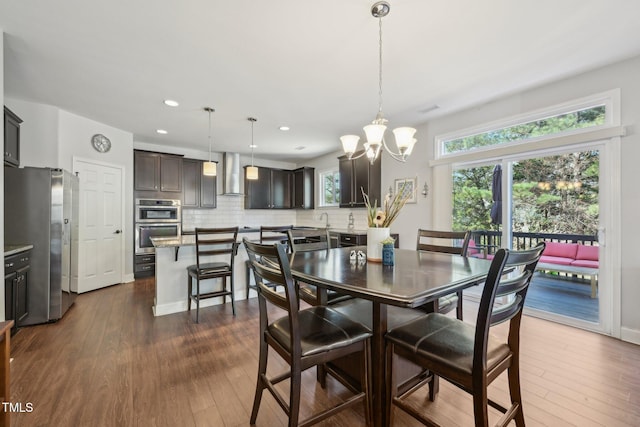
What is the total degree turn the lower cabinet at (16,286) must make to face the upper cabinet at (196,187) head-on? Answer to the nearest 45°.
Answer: approximately 90° to its left

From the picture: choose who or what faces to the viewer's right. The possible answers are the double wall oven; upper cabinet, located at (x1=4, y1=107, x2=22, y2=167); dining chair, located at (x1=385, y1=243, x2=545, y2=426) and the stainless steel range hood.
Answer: the upper cabinet

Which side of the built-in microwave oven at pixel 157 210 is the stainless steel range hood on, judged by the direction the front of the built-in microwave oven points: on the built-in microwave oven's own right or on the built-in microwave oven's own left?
on the built-in microwave oven's own left

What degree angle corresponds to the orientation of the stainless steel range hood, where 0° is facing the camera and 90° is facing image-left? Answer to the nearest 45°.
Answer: approximately 0°

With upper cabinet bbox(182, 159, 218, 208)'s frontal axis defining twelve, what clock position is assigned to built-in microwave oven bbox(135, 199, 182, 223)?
The built-in microwave oven is roughly at 2 o'clock from the upper cabinet.

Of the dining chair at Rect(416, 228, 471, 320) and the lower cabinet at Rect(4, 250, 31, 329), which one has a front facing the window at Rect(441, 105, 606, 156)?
the lower cabinet
